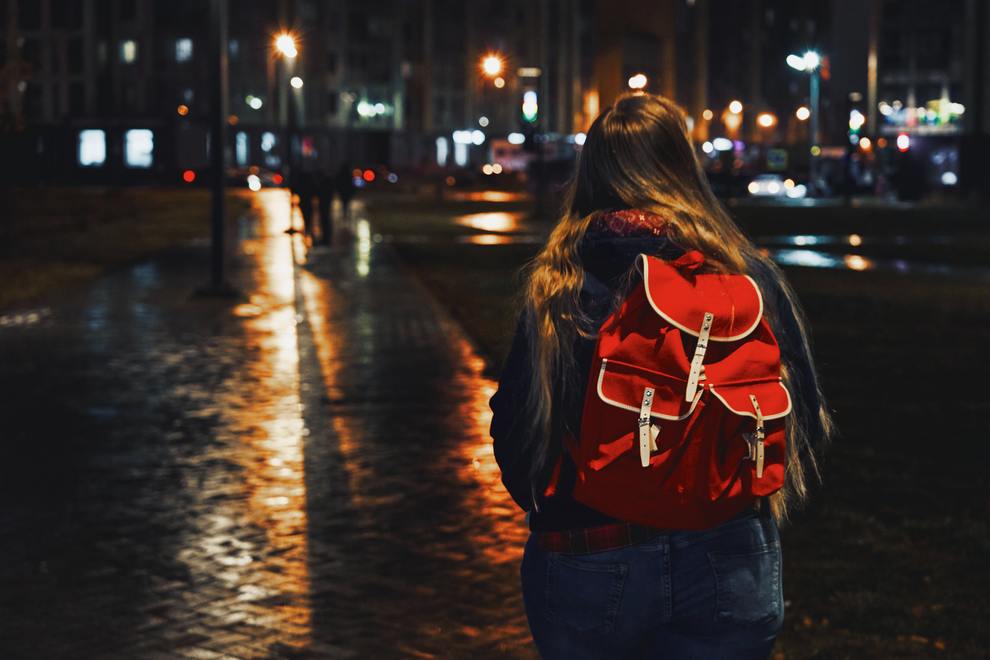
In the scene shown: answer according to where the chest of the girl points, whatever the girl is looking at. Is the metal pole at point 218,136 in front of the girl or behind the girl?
in front

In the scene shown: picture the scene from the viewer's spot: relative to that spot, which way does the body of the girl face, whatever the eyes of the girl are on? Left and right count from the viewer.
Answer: facing away from the viewer

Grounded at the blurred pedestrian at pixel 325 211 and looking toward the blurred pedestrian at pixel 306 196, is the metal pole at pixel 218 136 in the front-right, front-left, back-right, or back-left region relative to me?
back-left

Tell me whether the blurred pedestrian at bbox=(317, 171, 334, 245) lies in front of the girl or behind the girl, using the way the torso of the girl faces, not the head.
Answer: in front

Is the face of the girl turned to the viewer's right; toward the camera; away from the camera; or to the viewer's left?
away from the camera
